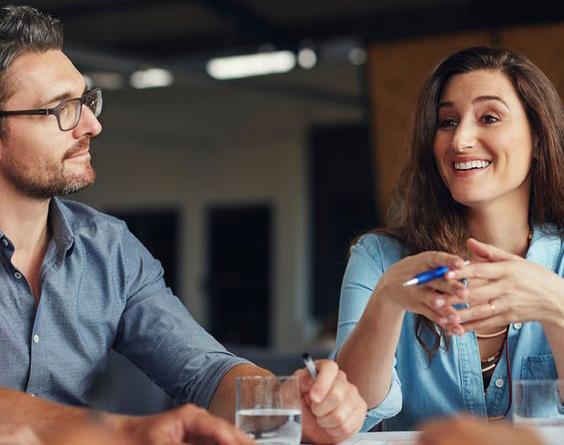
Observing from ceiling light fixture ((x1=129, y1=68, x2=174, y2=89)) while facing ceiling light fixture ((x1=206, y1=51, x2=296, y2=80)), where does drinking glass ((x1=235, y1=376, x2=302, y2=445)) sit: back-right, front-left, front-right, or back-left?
front-right

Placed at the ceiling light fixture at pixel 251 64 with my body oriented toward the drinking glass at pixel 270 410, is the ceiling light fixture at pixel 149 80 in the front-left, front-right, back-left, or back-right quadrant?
back-right

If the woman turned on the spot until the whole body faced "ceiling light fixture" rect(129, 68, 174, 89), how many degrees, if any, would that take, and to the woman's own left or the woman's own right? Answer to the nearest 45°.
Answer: approximately 135° to the woman's own right

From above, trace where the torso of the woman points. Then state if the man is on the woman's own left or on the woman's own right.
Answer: on the woman's own right

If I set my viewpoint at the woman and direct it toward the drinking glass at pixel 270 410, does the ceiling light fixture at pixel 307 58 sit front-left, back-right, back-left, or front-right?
back-right

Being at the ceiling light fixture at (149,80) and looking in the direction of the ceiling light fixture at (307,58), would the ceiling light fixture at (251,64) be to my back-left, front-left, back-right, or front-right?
front-right

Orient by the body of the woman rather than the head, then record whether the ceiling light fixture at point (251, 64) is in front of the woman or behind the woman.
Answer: behind

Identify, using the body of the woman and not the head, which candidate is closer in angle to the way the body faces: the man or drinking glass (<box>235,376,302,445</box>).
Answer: the drinking glass

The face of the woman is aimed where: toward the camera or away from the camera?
toward the camera

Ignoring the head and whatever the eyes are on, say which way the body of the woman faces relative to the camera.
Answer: toward the camera

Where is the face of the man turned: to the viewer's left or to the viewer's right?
to the viewer's right

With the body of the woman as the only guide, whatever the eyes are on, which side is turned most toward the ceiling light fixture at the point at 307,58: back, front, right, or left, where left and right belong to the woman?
back

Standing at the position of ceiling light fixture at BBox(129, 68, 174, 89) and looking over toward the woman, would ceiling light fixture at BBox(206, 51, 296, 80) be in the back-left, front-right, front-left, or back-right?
front-left
